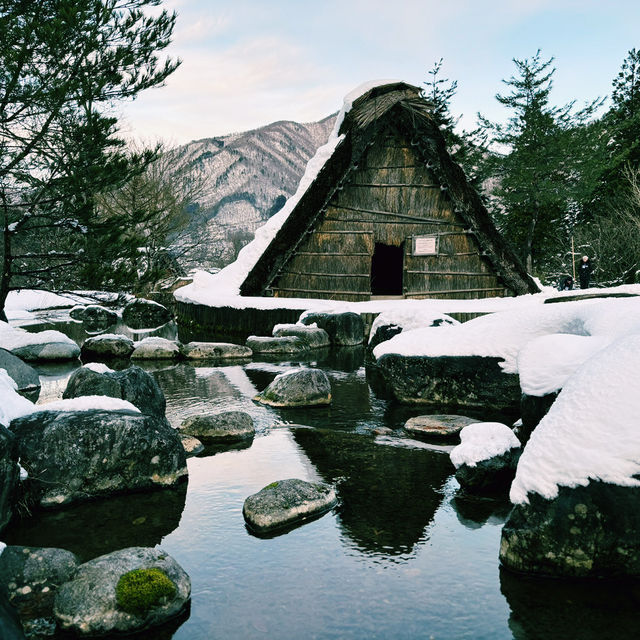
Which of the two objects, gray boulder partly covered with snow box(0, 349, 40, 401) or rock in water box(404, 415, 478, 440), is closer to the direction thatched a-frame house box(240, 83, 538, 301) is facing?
the rock in water

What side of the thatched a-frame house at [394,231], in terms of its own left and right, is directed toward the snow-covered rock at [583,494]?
front

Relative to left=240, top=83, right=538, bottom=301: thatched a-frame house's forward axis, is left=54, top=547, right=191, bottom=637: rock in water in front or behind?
in front

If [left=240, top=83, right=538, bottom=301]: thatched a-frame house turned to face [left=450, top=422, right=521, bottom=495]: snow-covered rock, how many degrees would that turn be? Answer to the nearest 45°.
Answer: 0° — it already faces it

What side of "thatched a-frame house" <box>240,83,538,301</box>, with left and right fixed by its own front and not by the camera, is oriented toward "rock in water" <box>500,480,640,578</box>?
front

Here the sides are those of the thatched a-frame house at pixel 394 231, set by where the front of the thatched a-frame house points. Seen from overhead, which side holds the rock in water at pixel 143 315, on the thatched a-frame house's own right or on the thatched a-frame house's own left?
on the thatched a-frame house's own right

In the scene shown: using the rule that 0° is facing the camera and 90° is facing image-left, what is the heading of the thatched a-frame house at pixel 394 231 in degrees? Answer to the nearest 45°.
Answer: approximately 0°

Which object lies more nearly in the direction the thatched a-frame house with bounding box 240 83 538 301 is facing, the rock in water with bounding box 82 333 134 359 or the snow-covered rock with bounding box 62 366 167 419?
the snow-covered rock

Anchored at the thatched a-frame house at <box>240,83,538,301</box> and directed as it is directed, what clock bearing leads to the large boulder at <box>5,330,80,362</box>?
The large boulder is roughly at 2 o'clock from the thatched a-frame house.

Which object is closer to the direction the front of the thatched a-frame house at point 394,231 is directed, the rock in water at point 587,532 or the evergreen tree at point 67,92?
the rock in water
